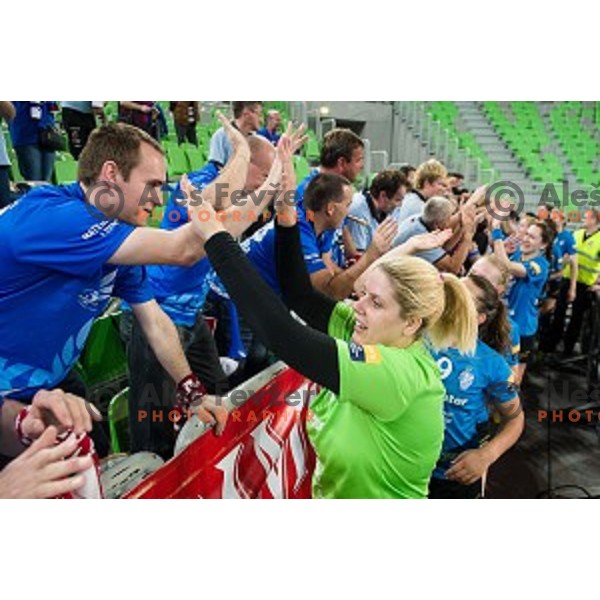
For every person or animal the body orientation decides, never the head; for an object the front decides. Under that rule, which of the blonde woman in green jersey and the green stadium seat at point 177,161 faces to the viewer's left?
the blonde woman in green jersey

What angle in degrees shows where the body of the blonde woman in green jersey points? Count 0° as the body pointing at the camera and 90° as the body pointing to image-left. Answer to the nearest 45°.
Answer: approximately 90°

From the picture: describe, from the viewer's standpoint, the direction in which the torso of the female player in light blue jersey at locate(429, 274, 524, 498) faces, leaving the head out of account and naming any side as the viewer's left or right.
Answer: facing the viewer and to the left of the viewer

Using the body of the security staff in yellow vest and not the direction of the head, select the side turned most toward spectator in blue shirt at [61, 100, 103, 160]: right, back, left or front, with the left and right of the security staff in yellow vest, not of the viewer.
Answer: front

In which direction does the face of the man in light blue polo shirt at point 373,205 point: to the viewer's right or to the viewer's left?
to the viewer's right

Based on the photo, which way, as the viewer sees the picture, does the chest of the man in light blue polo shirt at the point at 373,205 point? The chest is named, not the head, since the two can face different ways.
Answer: to the viewer's right

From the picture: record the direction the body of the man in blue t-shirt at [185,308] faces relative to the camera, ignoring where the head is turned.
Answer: to the viewer's right

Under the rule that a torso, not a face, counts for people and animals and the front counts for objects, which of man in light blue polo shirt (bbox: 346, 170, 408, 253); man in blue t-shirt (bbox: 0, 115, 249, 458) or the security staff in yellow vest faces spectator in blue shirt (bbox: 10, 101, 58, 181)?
the security staff in yellow vest

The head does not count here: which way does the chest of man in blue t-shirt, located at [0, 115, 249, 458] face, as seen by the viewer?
to the viewer's right

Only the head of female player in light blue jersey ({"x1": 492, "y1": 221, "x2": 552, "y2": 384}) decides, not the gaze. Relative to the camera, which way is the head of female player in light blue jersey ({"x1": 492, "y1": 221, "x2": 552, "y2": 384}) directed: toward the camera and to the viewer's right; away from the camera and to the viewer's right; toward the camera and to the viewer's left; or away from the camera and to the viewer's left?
toward the camera and to the viewer's left

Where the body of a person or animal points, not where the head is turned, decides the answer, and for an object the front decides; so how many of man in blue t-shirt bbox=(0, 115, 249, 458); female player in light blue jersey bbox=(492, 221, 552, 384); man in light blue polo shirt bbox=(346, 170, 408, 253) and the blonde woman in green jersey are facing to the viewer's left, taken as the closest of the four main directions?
2
